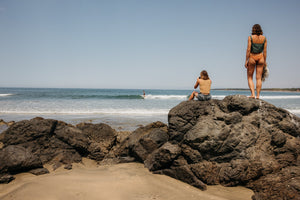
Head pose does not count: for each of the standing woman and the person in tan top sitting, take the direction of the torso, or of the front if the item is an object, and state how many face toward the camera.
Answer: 0

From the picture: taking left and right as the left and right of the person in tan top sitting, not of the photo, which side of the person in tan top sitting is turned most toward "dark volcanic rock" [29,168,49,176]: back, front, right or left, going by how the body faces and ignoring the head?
left

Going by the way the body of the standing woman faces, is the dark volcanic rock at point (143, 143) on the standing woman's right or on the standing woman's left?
on the standing woman's left

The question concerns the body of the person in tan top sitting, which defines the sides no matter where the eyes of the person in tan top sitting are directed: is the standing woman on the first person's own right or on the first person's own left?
on the first person's own right

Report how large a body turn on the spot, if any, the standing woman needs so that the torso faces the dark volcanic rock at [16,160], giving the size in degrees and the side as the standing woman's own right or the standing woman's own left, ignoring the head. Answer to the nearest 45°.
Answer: approximately 135° to the standing woman's own left

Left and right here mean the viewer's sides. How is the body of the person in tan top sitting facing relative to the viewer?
facing away from the viewer and to the left of the viewer

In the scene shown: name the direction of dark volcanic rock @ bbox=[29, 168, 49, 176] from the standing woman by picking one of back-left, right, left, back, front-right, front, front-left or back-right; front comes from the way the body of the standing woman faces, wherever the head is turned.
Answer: back-left

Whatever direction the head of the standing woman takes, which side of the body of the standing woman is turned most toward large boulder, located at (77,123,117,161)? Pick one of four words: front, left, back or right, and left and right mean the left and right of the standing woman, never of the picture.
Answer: left

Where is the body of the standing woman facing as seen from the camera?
away from the camera
